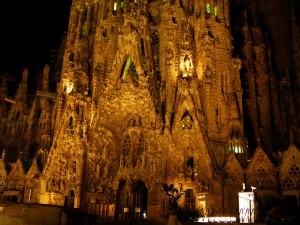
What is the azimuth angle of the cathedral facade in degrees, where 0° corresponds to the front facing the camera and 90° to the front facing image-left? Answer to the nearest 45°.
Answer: approximately 0°
